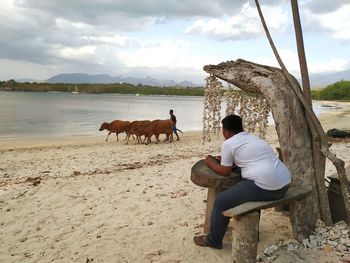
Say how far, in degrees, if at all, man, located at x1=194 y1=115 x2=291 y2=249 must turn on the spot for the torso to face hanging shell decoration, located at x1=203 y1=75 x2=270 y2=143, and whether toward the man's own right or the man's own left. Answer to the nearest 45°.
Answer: approximately 45° to the man's own right

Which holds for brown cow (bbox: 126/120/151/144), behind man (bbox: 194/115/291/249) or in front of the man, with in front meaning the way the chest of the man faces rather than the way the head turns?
in front

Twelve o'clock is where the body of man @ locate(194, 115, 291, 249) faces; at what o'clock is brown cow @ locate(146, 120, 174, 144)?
The brown cow is roughly at 1 o'clock from the man.

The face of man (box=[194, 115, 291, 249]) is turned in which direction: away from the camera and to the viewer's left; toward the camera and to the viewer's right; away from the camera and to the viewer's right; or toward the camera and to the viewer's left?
away from the camera and to the viewer's left

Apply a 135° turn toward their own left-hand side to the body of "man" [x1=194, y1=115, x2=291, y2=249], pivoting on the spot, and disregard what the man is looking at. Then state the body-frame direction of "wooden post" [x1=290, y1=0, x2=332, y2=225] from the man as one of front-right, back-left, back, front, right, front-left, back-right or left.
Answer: back-left

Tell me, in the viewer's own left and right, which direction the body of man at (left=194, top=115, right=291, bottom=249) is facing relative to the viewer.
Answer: facing away from the viewer and to the left of the viewer

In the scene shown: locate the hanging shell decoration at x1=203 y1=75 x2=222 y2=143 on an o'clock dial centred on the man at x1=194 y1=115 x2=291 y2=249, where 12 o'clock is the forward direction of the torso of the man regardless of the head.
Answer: The hanging shell decoration is roughly at 1 o'clock from the man.
